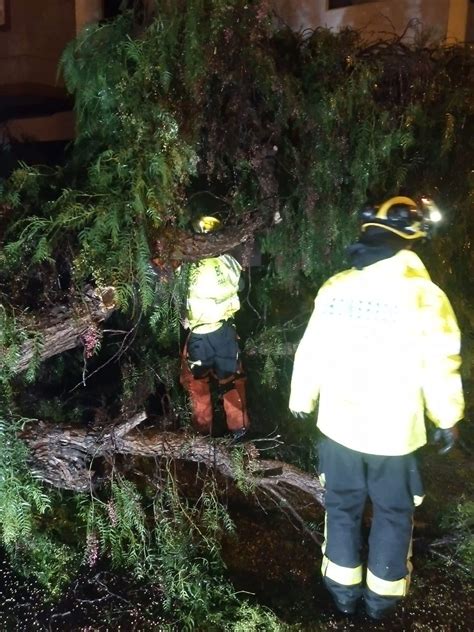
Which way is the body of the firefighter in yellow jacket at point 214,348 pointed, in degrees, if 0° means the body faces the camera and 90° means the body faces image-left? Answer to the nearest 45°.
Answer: approximately 180°
